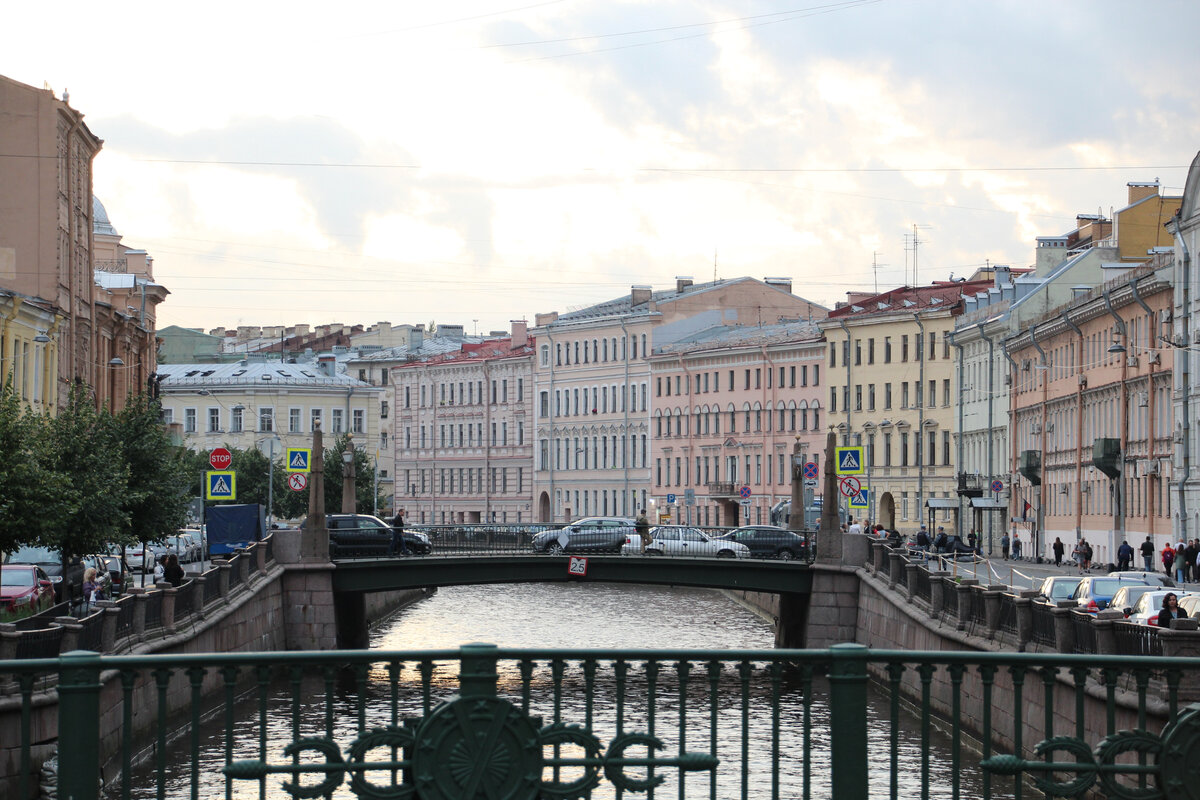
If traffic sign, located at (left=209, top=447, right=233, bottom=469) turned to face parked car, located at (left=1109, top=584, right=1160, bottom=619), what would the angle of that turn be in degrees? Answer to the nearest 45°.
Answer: approximately 45° to its left

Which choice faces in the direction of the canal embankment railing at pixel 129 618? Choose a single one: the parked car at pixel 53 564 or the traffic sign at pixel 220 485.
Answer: the traffic sign
